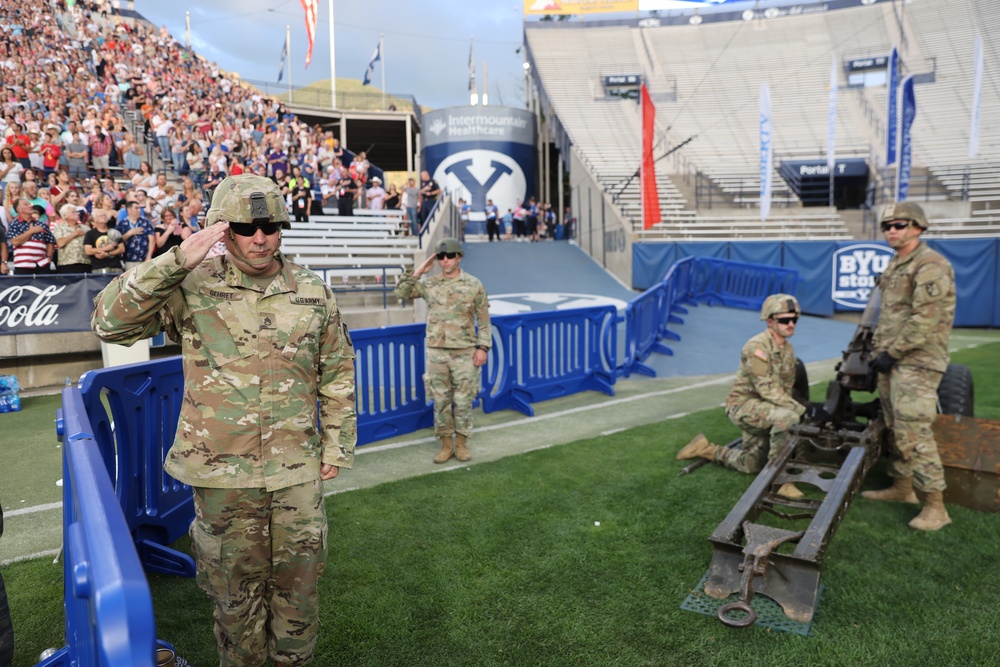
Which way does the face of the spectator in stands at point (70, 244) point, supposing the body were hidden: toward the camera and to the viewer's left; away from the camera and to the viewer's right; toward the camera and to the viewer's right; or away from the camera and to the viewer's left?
toward the camera and to the viewer's right

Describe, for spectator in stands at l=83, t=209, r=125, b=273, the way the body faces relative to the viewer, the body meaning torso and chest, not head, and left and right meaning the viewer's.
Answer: facing the viewer

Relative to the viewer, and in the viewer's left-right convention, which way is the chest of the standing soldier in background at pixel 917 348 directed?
facing the viewer and to the left of the viewer

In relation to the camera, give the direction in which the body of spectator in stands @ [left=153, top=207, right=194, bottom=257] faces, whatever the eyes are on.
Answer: toward the camera

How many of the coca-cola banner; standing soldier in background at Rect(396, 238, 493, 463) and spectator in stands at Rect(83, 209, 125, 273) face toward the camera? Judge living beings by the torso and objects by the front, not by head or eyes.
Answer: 3

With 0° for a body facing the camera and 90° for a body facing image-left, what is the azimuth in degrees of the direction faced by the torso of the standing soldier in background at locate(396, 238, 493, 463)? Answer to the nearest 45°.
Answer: approximately 0°

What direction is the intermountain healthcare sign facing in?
toward the camera

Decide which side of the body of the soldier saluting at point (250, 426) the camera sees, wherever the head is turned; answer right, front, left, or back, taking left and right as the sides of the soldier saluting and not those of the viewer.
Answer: front

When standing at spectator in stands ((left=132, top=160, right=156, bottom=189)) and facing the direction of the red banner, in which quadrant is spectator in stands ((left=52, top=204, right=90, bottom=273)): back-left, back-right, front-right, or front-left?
back-right

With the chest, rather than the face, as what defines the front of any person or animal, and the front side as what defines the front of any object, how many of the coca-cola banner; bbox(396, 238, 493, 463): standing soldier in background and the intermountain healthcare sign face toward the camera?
3
